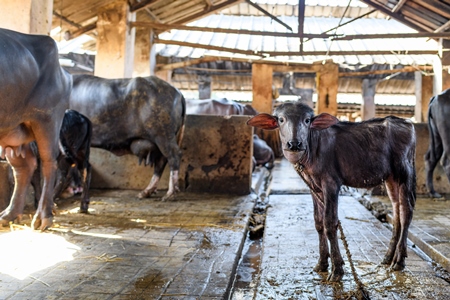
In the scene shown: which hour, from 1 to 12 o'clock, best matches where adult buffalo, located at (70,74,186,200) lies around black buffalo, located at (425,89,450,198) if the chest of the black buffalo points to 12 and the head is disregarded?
The adult buffalo is roughly at 5 o'clock from the black buffalo.

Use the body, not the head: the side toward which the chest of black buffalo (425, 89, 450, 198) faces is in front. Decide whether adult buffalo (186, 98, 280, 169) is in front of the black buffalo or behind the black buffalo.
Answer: behind

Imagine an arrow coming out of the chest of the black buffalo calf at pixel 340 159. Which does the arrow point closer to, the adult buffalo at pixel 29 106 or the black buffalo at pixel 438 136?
the adult buffalo

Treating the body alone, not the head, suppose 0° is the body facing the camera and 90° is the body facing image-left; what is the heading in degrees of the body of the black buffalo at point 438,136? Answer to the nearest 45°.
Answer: approximately 270°

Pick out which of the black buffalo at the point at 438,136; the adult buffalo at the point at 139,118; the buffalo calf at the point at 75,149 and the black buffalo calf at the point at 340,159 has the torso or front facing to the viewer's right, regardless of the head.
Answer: the black buffalo

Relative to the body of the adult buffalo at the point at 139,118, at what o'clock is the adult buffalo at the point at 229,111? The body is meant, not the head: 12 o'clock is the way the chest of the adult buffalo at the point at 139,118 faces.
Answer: the adult buffalo at the point at 229,111 is roughly at 4 o'clock from the adult buffalo at the point at 139,118.

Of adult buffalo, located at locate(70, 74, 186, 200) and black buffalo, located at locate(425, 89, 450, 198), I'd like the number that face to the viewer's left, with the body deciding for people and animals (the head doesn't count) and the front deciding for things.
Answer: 1

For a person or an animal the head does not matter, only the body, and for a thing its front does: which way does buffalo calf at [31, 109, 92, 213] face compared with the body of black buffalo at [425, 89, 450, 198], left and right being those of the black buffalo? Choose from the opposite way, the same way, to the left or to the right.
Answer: the opposite way

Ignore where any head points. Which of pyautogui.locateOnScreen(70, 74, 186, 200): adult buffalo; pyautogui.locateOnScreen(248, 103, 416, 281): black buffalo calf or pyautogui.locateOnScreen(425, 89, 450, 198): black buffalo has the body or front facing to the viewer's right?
the black buffalo

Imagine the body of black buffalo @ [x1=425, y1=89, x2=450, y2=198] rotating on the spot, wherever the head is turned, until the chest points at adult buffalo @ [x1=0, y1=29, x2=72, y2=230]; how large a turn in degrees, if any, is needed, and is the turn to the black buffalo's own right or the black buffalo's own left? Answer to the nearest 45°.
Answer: approximately 135° to the black buffalo's own right

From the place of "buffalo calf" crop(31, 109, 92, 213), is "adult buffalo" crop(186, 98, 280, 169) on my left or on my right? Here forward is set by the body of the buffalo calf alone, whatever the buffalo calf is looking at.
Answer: on my right

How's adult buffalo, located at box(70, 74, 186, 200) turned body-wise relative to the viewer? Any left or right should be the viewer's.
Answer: facing to the left of the viewer
